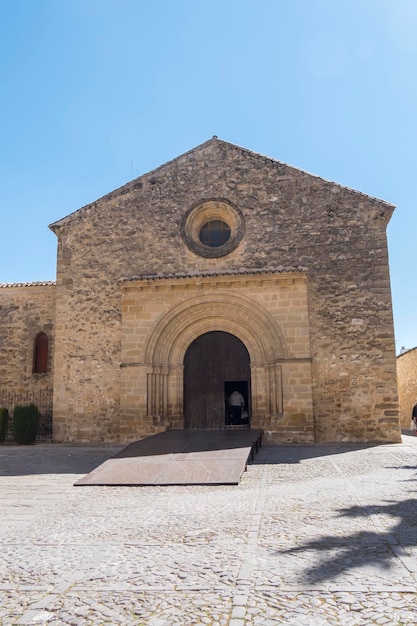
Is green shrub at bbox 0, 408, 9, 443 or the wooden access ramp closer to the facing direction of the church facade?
the wooden access ramp

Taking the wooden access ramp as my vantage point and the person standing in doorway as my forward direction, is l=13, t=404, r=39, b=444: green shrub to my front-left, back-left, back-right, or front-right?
front-left

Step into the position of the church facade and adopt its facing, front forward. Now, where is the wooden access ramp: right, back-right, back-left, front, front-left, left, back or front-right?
front

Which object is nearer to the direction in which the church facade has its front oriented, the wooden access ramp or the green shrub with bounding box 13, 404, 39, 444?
the wooden access ramp

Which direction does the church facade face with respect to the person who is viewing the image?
facing the viewer

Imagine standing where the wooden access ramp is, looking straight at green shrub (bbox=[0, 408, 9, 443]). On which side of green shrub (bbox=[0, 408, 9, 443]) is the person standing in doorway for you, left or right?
right

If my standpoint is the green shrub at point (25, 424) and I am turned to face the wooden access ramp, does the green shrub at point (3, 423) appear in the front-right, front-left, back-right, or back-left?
back-right

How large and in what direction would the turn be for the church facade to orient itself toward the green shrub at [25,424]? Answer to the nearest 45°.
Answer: approximately 90° to its right

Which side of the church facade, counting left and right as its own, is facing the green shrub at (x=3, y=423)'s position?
right
